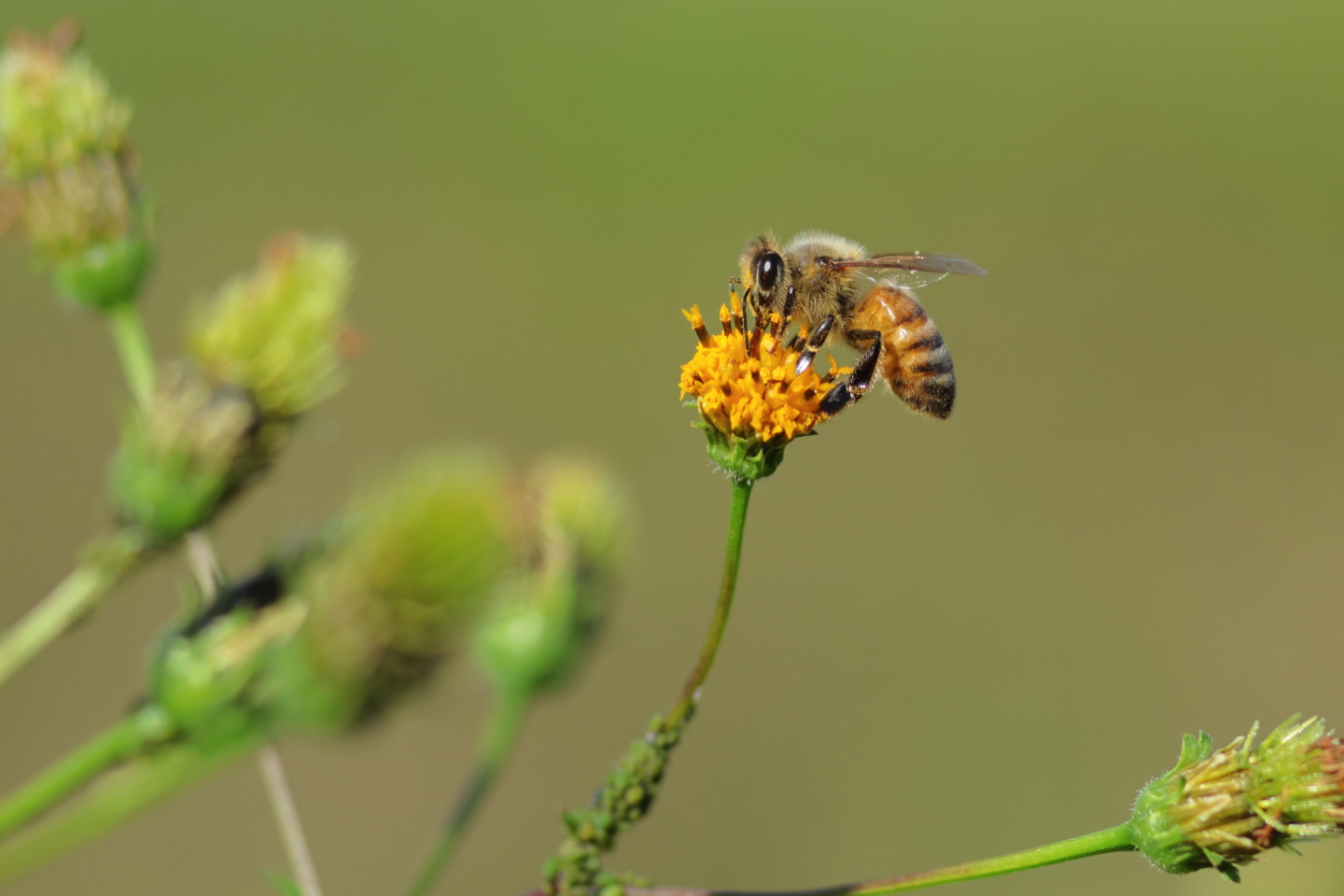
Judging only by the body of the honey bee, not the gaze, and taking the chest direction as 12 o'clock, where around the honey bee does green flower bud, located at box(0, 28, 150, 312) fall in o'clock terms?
The green flower bud is roughly at 11 o'clock from the honey bee.

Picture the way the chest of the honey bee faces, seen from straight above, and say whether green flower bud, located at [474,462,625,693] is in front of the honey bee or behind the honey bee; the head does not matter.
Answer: in front

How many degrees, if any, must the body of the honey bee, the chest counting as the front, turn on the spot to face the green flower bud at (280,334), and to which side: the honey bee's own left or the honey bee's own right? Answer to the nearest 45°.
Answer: approximately 45° to the honey bee's own left

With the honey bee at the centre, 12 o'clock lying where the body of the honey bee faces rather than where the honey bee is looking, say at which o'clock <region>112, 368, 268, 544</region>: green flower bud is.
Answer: The green flower bud is roughly at 11 o'clock from the honey bee.

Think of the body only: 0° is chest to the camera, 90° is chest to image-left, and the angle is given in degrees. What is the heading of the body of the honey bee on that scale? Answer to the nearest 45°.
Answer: approximately 90°

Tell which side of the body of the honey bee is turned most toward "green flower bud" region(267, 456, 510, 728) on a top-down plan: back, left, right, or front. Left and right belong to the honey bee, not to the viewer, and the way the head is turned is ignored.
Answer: front
